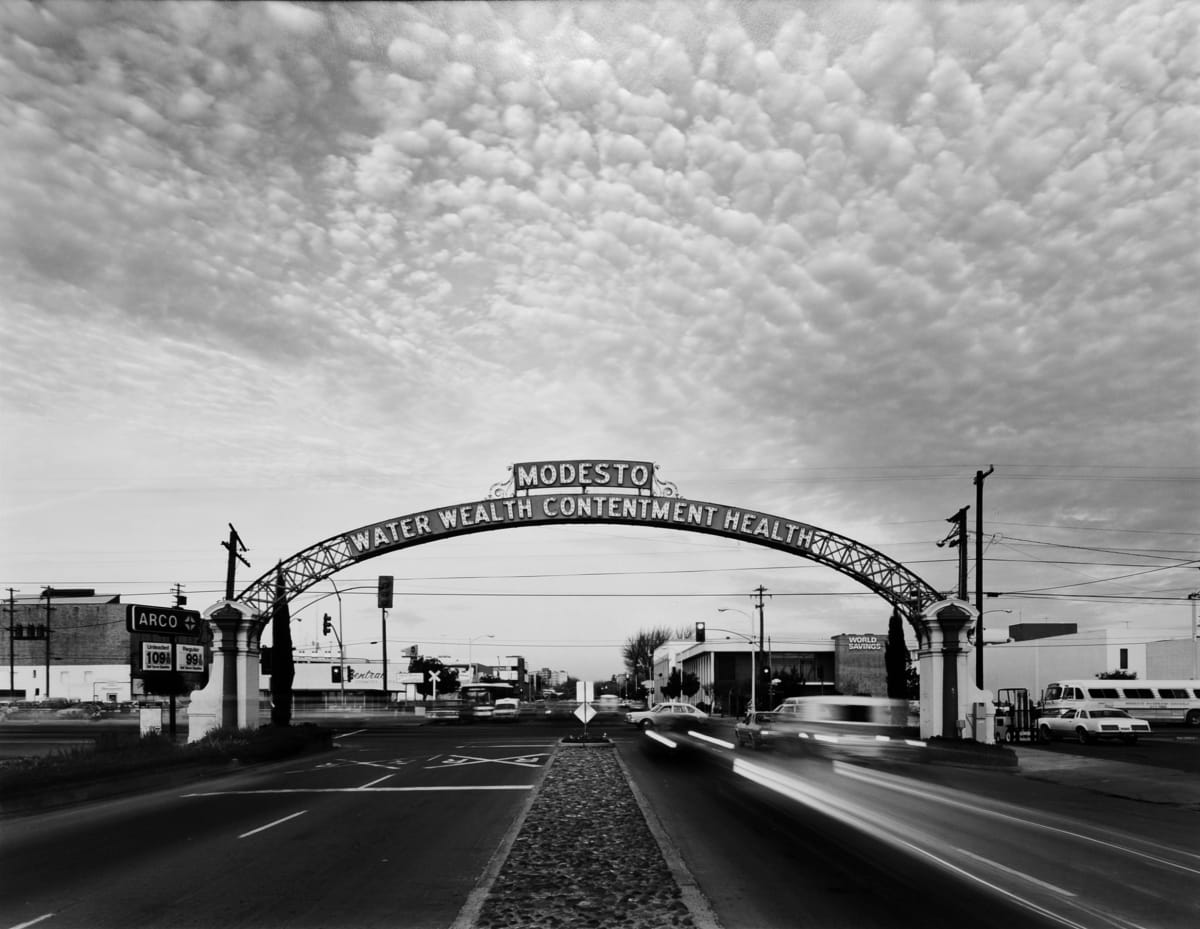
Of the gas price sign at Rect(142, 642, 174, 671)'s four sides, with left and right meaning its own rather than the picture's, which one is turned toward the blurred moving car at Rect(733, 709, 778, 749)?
left

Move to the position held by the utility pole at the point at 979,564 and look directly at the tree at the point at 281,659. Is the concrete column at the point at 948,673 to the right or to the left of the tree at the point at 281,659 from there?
left

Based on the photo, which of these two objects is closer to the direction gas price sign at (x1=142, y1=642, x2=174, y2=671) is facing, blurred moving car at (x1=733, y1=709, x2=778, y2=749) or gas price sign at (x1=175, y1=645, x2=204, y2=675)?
the blurred moving car

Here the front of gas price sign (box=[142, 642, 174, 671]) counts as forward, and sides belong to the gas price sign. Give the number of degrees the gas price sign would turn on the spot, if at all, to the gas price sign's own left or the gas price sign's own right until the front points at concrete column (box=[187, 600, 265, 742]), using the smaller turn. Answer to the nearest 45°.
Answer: approximately 90° to the gas price sign's own left

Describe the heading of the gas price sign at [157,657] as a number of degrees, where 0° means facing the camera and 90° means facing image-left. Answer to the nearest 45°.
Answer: approximately 0°

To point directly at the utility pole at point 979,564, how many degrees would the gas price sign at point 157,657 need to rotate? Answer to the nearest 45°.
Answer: approximately 90° to its left
